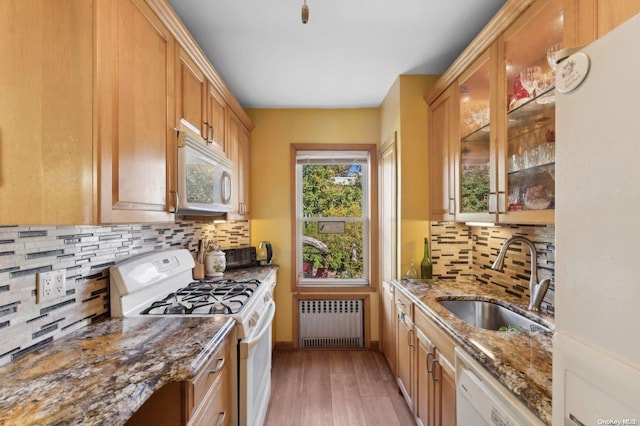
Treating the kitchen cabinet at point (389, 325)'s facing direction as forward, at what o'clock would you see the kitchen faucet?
The kitchen faucet is roughly at 8 o'clock from the kitchen cabinet.

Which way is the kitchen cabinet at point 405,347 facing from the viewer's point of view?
to the viewer's left

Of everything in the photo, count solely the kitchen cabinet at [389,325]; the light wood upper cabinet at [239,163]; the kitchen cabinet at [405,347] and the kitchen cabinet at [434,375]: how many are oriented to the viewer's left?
3

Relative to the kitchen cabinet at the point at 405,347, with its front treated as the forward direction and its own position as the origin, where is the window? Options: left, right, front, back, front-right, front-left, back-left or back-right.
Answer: front-right

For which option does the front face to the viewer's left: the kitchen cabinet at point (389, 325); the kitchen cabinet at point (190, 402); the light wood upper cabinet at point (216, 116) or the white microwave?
the kitchen cabinet at point (389, 325)

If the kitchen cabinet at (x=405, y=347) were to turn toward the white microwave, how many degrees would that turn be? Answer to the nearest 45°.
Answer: approximately 45° to its left

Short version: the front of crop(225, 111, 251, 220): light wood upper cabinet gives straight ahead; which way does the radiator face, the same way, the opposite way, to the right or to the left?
to the right

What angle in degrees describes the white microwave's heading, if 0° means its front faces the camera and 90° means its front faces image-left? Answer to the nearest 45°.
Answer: approximately 315°
